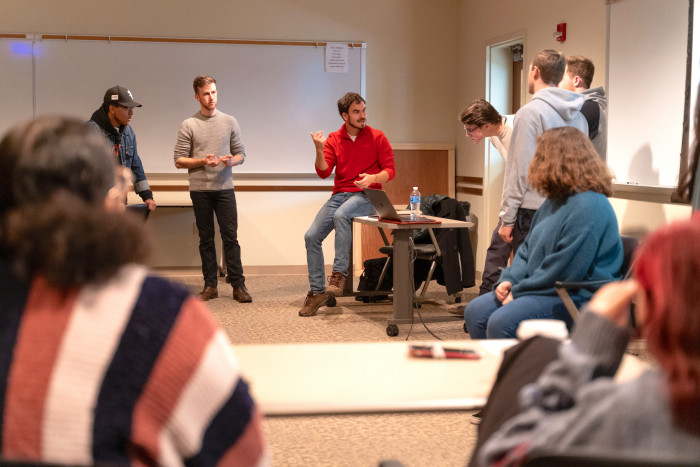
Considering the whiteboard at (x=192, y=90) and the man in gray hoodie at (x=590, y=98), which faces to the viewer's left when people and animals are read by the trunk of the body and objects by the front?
the man in gray hoodie

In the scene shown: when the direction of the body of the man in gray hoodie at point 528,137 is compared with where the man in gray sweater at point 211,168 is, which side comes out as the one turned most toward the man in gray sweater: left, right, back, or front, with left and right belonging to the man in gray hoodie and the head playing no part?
front

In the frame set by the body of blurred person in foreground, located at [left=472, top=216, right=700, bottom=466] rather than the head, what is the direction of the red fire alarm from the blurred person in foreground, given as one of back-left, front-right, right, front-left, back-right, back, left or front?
front-right

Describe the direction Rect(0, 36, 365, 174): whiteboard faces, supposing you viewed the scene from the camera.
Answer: facing the viewer

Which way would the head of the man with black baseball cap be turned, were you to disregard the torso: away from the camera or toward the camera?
toward the camera

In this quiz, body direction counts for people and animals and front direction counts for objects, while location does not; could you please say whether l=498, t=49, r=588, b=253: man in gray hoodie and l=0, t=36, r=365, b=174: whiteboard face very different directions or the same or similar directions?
very different directions

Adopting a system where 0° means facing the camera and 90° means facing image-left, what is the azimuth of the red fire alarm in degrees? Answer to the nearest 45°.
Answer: approximately 45°

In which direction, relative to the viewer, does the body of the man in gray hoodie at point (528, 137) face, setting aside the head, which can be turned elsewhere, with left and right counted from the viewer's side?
facing away from the viewer and to the left of the viewer

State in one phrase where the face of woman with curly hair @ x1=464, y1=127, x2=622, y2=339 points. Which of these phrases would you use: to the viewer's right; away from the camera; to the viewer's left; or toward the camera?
away from the camera

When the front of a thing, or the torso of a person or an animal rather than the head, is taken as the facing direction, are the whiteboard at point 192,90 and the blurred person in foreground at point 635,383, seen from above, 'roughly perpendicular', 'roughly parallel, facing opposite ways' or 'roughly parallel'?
roughly parallel, facing opposite ways

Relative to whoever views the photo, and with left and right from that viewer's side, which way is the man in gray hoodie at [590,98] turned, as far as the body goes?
facing to the left of the viewer

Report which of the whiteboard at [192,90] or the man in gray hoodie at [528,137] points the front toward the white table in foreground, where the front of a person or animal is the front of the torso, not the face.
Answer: the whiteboard

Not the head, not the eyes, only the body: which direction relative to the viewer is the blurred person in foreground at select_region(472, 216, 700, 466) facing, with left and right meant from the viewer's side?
facing away from the viewer and to the left of the viewer

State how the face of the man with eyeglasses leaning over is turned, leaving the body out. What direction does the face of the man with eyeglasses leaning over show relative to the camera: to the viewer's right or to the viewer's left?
to the viewer's left

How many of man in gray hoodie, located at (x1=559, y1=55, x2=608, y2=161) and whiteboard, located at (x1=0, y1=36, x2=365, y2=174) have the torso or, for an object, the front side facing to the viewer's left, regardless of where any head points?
1
